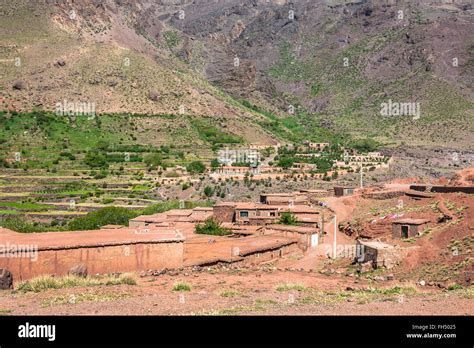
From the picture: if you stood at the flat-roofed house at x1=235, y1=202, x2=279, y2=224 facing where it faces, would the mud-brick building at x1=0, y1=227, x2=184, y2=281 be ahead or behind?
ahead

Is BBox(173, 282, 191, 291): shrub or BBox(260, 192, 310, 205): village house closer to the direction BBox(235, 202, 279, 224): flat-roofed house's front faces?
the shrub

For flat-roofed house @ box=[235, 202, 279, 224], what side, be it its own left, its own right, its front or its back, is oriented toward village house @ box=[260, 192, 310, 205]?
back

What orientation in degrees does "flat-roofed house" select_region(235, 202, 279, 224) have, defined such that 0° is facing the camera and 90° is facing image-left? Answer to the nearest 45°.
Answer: approximately 0°

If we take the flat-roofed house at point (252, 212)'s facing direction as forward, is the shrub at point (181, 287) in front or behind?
in front

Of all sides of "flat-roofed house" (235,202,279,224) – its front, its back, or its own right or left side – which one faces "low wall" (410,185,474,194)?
left
